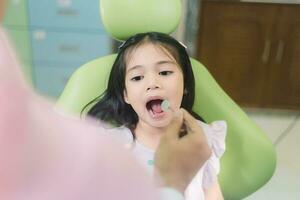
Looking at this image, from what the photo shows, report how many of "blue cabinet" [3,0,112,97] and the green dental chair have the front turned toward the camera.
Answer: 2

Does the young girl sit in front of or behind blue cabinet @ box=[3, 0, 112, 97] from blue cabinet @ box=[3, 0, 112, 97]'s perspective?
in front

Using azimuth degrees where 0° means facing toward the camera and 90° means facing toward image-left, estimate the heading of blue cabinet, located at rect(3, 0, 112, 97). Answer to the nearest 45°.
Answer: approximately 0°

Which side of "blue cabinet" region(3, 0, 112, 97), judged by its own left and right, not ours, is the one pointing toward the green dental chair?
front

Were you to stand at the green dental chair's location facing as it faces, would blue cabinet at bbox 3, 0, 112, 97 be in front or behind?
behind

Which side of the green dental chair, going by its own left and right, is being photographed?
front

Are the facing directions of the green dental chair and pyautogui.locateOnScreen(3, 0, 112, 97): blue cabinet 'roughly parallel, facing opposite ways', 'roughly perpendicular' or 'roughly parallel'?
roughly parallel
